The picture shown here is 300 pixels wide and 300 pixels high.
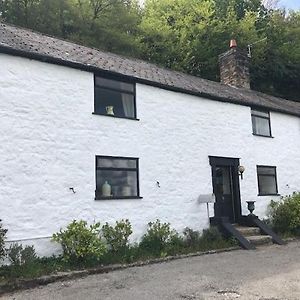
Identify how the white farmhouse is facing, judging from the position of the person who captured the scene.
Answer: facing the viewer and to the right of the viewer

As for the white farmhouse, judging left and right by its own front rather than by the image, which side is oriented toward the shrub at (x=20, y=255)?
right

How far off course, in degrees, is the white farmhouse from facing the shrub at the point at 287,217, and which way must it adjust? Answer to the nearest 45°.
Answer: approximately 90° to its left
